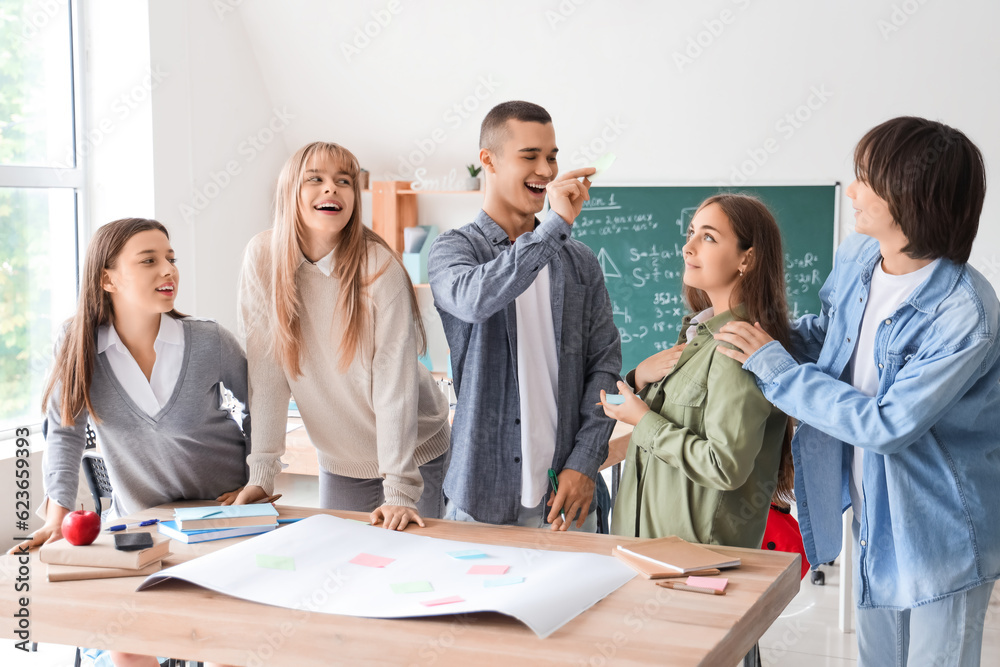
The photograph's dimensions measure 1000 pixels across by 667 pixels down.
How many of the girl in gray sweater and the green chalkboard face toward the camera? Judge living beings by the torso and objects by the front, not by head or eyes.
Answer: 2

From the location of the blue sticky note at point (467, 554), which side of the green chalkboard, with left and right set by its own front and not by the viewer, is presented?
front

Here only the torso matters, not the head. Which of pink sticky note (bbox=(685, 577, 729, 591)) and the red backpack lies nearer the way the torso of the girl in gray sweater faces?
the pink sticky note

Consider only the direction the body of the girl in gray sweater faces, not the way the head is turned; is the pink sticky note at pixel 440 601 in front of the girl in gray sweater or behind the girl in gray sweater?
in front

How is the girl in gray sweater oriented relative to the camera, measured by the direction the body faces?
toward the camera

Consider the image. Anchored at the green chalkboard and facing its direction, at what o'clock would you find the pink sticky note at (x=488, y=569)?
The pink sticky note is roughly at 12 o'clock from the green chalkboard.

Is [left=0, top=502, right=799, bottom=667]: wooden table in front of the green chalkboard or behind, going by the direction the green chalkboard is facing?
in front

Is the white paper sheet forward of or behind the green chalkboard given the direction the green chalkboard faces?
forward

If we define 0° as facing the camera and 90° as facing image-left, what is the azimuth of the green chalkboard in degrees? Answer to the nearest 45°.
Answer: approximately 0°
